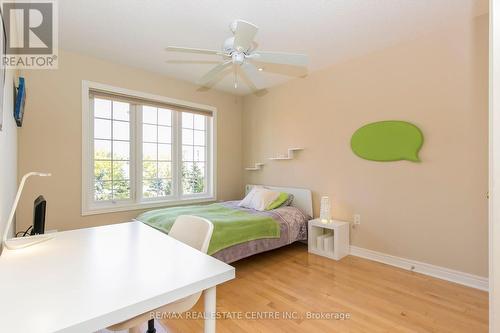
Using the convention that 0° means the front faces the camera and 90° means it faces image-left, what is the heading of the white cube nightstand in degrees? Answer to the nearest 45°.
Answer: approximately 45°

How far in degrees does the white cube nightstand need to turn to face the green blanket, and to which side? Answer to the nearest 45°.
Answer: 0° — it already faces it

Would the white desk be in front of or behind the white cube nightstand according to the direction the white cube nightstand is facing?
in front

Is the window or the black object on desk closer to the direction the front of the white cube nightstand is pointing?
the black object on desk

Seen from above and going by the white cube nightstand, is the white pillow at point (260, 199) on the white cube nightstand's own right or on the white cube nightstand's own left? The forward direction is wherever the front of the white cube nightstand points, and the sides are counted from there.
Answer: on the white cube nightstand's own right

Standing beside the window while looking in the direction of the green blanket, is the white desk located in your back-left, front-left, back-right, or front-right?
front-right

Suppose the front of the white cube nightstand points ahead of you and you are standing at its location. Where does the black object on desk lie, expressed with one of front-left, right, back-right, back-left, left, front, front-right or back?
front

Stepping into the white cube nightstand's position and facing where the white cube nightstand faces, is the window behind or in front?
in front
